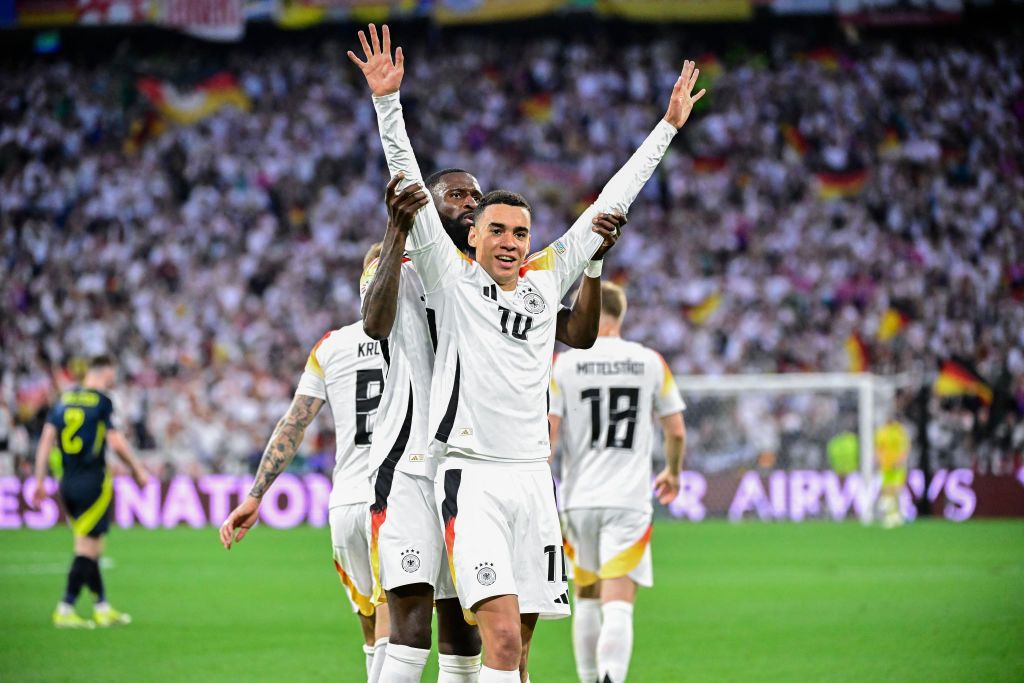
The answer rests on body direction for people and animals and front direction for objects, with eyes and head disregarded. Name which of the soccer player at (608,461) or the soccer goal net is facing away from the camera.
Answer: the soccer player

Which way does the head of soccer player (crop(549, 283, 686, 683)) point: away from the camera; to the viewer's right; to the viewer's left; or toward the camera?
away from the camera

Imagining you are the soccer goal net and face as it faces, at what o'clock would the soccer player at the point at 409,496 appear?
The soccer player is roughly at 12 o'clock from the soccer goal net.

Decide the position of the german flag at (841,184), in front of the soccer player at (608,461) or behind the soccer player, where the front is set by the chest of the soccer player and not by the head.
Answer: in front

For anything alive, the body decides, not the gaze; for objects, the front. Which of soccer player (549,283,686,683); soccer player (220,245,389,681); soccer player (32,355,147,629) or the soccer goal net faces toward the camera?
the soccer goal net

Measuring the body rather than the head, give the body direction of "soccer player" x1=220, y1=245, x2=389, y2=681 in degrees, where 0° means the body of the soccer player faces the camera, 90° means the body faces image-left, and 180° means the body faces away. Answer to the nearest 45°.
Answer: approximately 180°

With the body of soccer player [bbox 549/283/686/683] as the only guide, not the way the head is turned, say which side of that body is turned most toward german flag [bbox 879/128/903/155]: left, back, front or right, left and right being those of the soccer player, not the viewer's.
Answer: front

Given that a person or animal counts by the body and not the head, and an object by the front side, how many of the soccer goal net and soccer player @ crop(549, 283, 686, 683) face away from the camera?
1

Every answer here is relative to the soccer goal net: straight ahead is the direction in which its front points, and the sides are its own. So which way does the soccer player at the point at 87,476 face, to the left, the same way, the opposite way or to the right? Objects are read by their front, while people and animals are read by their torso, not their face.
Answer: the opposite way

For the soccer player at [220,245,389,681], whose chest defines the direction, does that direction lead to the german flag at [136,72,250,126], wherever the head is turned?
yes

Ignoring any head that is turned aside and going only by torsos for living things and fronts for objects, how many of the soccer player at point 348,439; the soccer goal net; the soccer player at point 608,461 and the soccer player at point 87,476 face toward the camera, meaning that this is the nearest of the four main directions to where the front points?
1

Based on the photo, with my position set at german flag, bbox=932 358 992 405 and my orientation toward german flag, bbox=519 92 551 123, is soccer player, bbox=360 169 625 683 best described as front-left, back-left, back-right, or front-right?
back-left

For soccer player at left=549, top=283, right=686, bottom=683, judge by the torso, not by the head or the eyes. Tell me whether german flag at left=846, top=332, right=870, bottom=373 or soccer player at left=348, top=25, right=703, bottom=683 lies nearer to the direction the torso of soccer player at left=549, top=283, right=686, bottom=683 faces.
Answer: the german flag

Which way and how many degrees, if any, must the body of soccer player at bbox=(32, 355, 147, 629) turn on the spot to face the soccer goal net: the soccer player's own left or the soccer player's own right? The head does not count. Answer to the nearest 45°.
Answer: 0° — they already face it

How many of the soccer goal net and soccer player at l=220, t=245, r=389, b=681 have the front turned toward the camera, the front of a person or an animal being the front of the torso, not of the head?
1

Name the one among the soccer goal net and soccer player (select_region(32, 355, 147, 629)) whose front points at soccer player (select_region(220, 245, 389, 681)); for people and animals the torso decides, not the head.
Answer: the soccer goal net

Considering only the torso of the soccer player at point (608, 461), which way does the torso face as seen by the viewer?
away from the camera

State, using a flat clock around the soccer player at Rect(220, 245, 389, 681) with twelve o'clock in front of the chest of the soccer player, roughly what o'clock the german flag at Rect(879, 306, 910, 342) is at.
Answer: The german flag is roughly at 1 o'clock from the soccer player.
